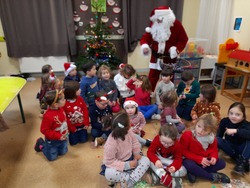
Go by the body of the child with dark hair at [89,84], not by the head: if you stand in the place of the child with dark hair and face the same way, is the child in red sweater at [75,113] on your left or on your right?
on your right

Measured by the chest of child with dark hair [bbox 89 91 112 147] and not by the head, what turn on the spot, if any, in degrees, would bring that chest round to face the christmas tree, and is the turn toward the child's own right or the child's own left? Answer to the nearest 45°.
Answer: approximately 135° to the child's own left

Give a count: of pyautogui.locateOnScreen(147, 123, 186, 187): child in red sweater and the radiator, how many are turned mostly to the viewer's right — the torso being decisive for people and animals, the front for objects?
0

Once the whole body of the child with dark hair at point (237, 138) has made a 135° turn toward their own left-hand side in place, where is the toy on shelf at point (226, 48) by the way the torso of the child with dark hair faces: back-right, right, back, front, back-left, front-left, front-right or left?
left

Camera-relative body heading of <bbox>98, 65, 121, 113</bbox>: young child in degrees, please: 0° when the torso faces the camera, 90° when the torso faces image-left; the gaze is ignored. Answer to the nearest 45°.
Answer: approximately 315°

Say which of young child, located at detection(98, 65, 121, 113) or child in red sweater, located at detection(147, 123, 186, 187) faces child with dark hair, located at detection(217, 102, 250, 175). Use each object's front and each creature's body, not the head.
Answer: the young child
